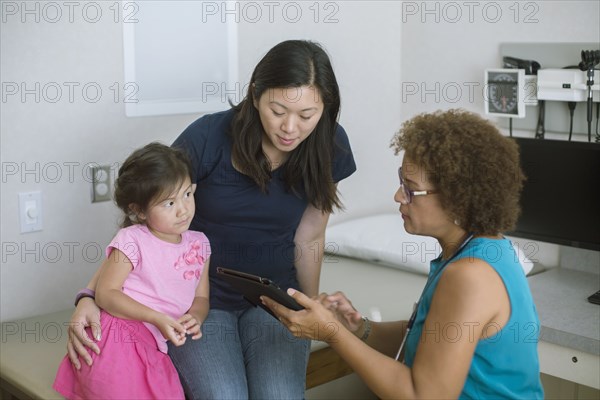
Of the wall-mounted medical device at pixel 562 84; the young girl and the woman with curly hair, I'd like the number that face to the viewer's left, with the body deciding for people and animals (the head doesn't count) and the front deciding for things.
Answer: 1

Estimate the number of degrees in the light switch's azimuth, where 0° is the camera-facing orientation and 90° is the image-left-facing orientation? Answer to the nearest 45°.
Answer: approximately 0°

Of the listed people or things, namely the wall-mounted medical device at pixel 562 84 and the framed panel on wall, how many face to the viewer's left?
0

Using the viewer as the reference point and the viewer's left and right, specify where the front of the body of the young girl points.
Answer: facing the viewer and to the right of the viewer

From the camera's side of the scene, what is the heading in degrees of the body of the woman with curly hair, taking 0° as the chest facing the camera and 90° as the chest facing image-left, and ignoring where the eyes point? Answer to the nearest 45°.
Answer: approximately 90°

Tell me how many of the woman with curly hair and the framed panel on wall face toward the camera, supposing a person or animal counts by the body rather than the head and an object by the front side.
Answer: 1

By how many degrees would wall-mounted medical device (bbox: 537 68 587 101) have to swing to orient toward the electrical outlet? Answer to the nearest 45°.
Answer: approximately 45° to its right

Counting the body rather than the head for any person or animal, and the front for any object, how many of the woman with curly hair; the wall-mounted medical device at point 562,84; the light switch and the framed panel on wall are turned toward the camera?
3

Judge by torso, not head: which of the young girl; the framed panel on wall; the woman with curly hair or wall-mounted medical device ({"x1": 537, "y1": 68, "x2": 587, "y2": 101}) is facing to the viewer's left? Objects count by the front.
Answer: the woman with curly hair

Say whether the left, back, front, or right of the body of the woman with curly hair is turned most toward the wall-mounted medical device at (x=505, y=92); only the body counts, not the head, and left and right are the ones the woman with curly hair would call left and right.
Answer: right
